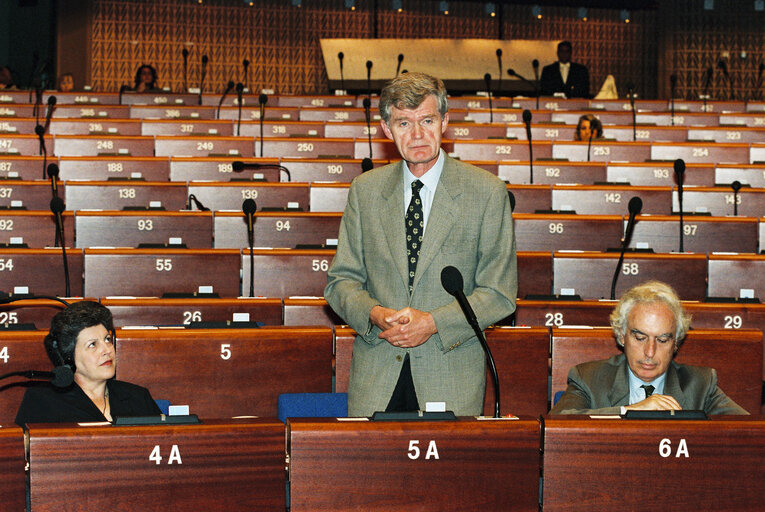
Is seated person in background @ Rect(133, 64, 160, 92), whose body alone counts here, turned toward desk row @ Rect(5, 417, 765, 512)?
yes

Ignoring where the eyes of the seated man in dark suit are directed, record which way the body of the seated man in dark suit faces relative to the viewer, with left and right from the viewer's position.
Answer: facing the viewer

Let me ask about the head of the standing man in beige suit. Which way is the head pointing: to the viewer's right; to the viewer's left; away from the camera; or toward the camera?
toward the camera

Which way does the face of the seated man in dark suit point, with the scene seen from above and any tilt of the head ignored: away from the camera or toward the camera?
toward the camera

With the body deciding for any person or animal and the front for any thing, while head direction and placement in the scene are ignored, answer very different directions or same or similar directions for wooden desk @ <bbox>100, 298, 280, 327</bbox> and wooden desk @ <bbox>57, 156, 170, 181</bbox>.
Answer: same or similar directions

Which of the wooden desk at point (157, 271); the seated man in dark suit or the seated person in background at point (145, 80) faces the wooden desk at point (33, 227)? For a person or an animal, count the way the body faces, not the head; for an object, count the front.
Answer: the seated person in background

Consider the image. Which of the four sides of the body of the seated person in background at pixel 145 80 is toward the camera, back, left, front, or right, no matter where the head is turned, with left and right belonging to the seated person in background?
front
